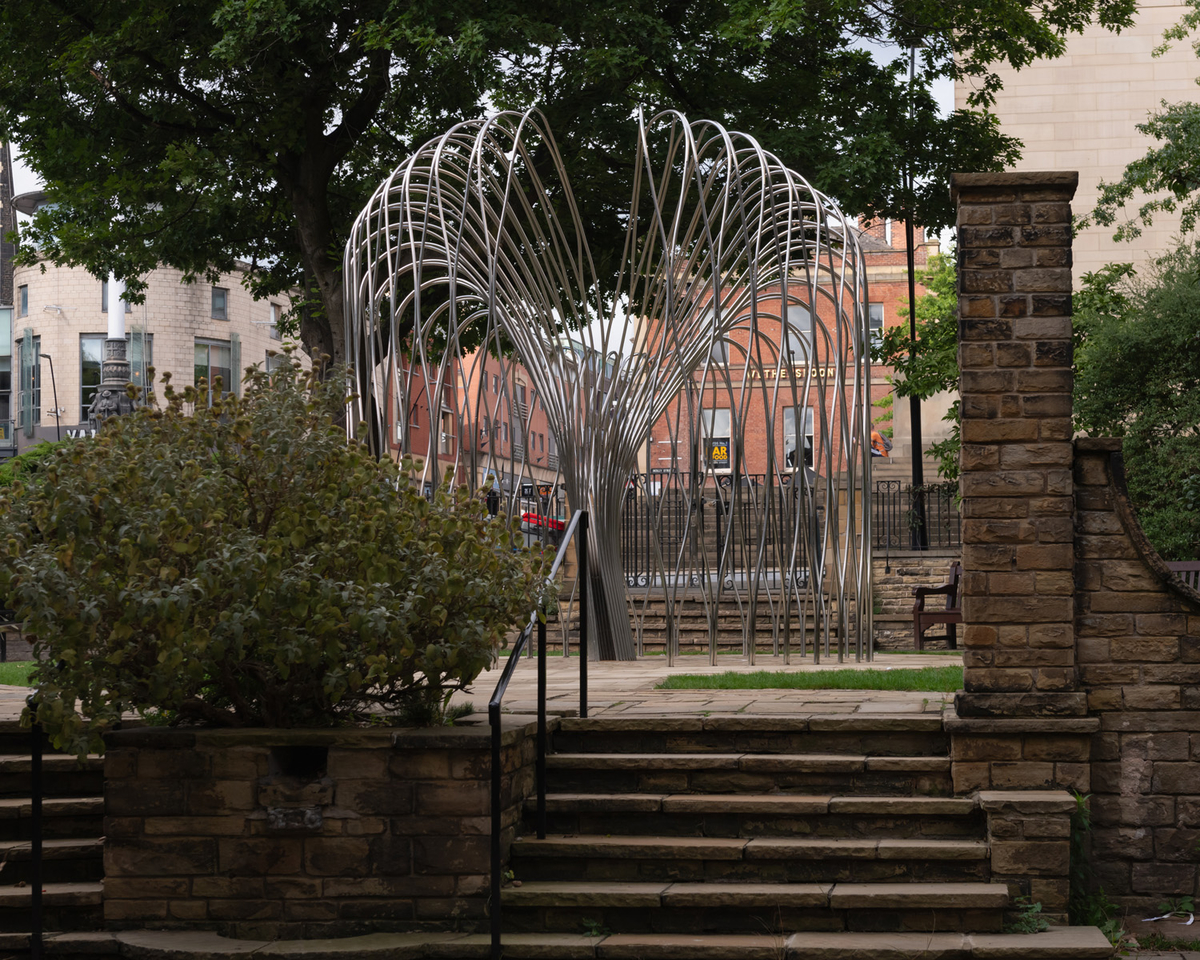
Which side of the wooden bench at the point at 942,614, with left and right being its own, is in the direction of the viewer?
left

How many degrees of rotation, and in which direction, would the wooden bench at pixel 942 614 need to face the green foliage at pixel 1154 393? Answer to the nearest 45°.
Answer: approximately 135° to its right

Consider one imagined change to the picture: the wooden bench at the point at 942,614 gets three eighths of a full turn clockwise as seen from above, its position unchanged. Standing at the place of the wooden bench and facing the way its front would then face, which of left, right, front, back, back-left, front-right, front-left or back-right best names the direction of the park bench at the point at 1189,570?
right

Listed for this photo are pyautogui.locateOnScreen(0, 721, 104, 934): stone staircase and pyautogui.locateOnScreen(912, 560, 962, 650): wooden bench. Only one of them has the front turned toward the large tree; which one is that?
the wooden bench

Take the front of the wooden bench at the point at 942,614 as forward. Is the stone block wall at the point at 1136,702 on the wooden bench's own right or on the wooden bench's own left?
on the wooden bench's own left

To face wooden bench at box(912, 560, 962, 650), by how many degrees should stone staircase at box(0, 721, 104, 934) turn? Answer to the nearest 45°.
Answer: approximately 135° to its left

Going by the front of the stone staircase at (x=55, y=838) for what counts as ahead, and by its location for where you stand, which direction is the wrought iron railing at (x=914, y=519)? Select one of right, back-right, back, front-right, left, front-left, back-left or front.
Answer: back-left

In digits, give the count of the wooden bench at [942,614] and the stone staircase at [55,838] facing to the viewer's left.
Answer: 1

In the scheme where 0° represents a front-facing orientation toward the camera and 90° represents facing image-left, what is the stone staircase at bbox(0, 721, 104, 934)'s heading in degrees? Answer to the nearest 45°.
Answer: approximately 0°
